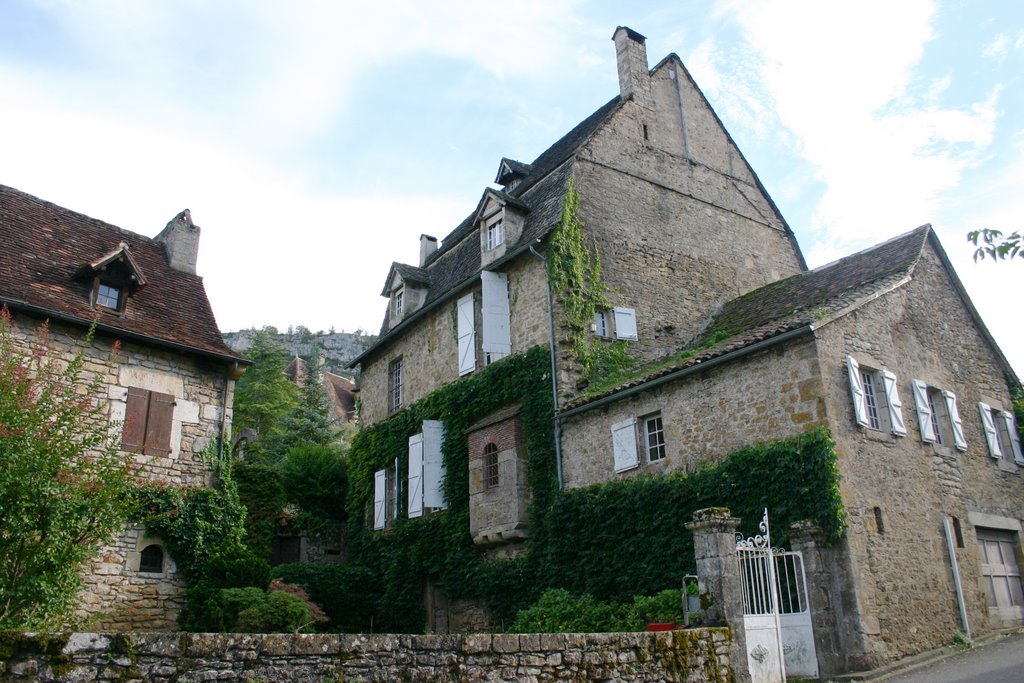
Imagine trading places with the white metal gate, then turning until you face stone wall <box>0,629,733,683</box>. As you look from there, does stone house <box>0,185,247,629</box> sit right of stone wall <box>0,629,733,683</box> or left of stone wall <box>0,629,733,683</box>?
right

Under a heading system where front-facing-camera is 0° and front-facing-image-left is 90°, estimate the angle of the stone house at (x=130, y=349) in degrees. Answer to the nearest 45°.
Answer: approximately 315°

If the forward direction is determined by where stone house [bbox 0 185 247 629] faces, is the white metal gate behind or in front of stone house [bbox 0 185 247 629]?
in front

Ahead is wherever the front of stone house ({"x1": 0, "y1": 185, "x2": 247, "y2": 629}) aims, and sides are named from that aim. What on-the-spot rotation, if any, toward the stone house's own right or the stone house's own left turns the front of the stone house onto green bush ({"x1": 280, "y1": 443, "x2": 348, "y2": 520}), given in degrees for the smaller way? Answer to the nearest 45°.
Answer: approximately 90° to the stone house's own left

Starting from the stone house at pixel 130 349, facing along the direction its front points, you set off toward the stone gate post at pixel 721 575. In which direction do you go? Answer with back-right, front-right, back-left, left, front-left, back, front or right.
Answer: front
